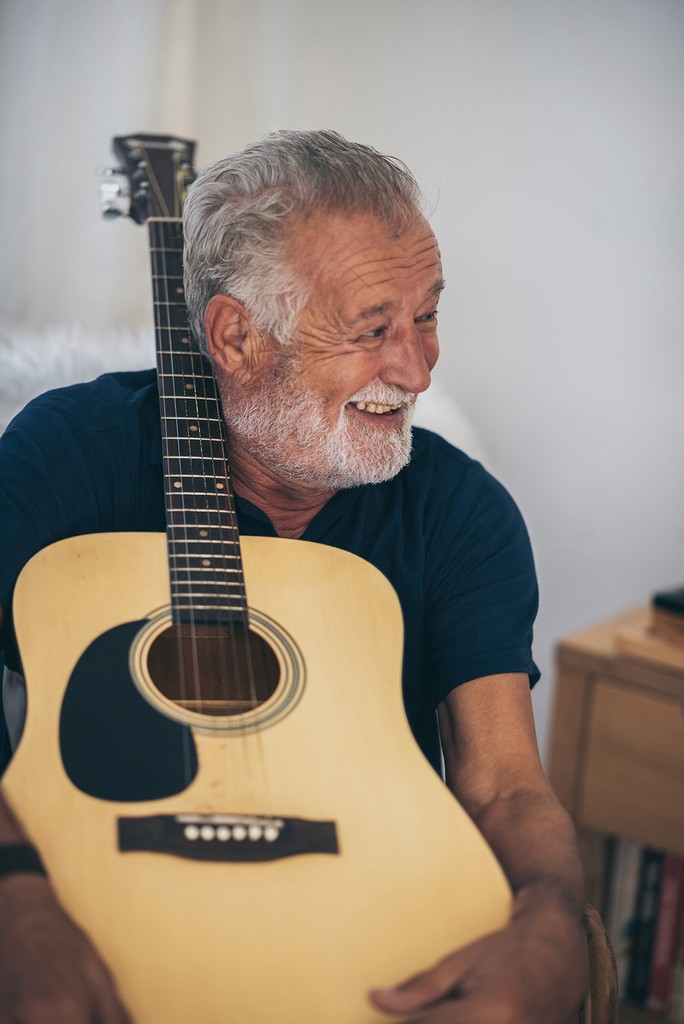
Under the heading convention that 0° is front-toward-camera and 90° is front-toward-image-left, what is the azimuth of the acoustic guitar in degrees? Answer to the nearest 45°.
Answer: approximately 0°

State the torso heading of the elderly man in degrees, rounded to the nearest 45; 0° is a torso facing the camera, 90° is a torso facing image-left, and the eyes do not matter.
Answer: approximately 0°

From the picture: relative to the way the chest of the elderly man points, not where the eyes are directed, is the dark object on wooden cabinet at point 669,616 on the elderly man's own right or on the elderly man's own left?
on the elderly man's own left

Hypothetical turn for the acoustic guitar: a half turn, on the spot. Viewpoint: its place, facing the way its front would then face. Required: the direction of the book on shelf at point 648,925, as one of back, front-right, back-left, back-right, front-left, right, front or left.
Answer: front-right

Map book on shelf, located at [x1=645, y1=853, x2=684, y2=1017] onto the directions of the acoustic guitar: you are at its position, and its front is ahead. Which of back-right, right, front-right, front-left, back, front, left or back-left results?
back-left
